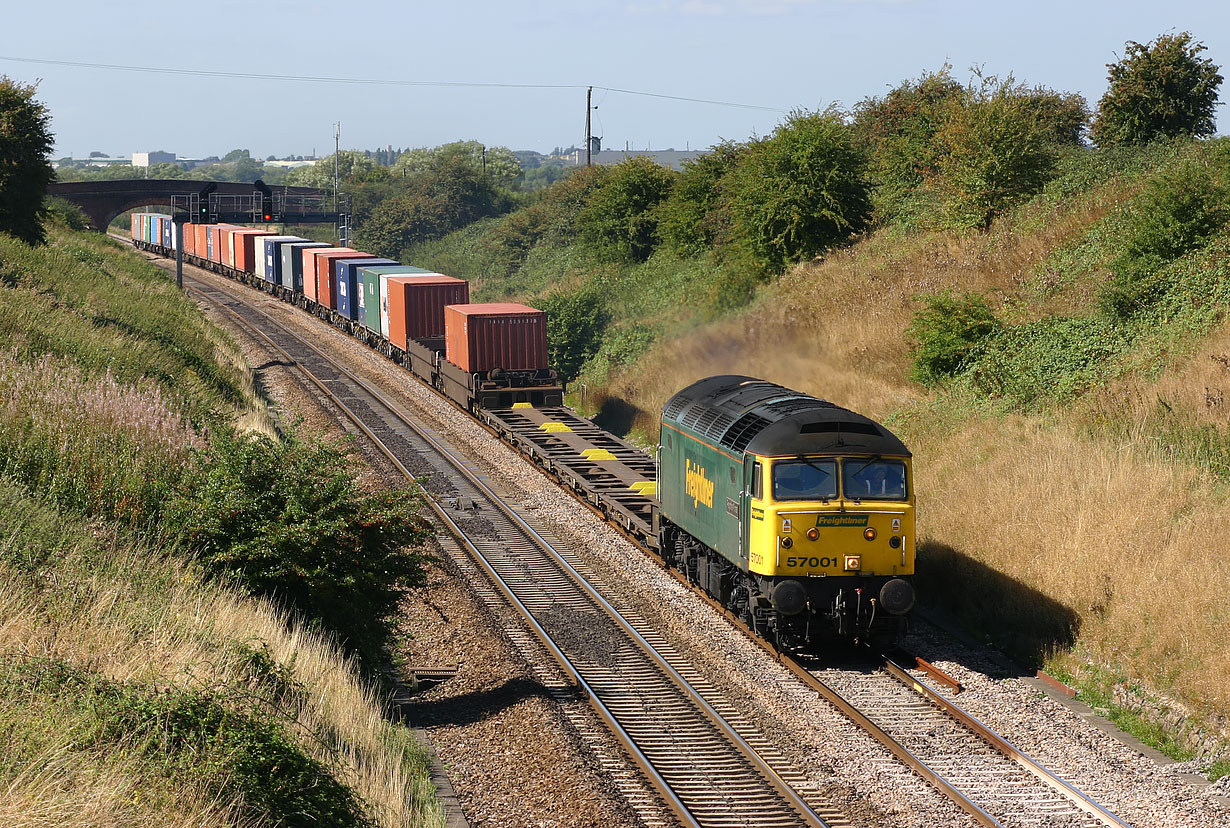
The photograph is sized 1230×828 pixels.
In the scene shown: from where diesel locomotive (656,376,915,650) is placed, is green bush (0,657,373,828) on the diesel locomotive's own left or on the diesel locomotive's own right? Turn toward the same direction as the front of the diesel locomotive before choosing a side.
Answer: on the diesel locomotive's own right

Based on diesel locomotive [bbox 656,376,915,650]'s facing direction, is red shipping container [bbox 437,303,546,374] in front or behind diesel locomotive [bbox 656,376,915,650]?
behind

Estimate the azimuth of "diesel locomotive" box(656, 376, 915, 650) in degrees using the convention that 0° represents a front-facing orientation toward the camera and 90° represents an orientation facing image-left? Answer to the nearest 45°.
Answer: approximately 315°

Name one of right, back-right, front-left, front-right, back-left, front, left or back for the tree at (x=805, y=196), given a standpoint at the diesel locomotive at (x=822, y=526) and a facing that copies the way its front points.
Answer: back-left

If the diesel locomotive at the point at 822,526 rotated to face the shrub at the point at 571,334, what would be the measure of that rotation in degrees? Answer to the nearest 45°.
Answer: approximately 135° to its left

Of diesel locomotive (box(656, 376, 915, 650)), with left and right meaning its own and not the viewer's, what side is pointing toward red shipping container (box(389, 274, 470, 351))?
back

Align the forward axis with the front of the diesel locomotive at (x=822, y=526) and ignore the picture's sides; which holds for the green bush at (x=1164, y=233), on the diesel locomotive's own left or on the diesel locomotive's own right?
on the diesel locomotive's own left

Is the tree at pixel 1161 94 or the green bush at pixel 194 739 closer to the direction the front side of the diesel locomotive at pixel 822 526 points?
the green bush
